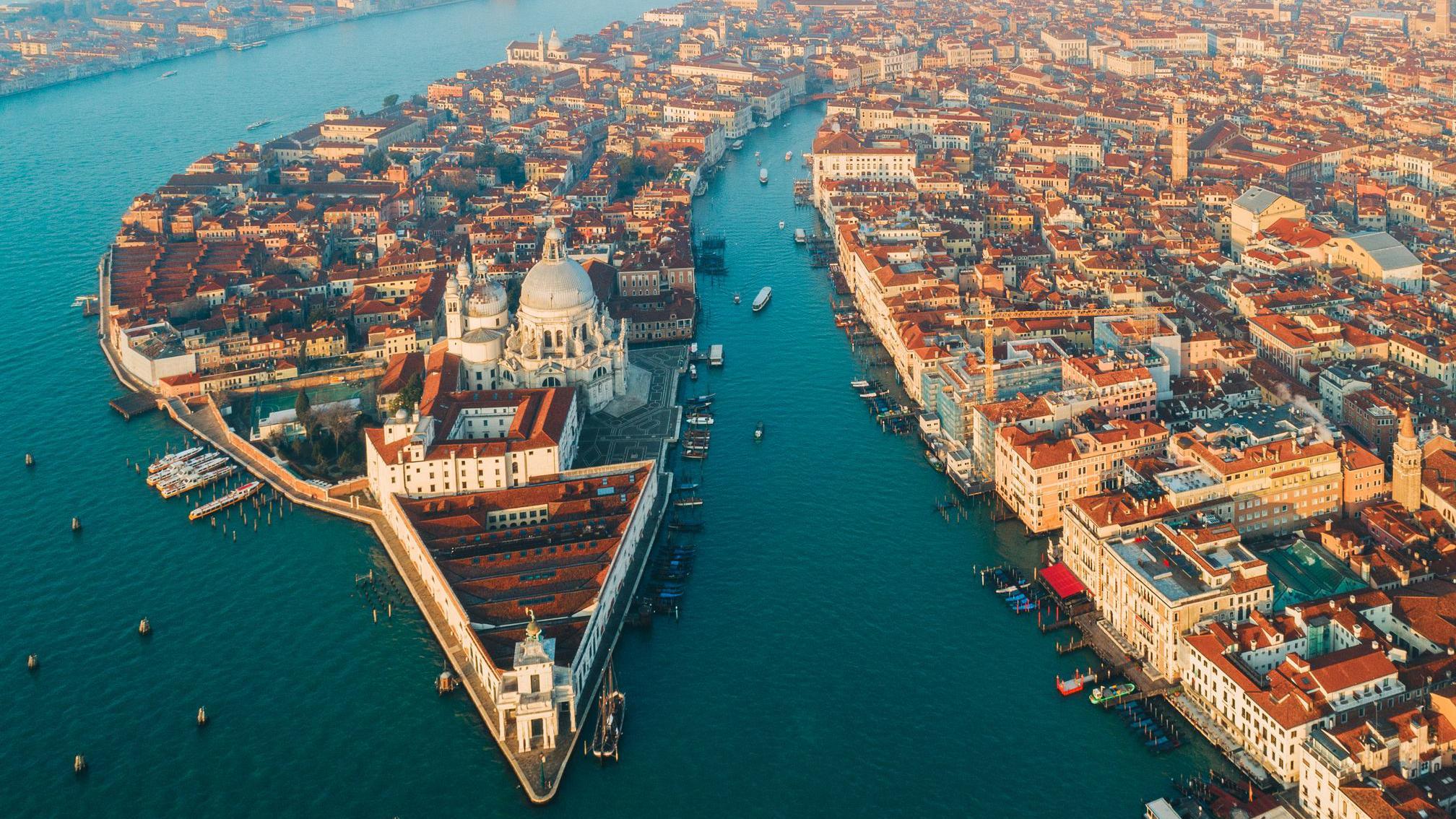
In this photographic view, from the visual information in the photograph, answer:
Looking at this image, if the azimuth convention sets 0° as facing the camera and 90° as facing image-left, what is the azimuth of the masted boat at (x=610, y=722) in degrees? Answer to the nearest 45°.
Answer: approximately 180°

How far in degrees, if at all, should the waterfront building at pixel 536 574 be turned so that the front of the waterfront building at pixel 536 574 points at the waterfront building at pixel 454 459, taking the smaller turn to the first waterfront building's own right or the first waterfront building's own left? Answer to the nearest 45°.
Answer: approximately 180°

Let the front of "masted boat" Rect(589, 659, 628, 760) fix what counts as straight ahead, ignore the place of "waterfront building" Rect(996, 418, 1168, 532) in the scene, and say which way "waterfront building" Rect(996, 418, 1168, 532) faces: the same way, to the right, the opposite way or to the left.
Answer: to the left

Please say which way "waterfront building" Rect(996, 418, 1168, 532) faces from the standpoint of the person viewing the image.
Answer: facing the viewer and to the left of the viewer

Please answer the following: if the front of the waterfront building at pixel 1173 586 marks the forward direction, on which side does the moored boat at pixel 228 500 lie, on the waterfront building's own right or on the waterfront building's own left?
on the waterfront building's own right

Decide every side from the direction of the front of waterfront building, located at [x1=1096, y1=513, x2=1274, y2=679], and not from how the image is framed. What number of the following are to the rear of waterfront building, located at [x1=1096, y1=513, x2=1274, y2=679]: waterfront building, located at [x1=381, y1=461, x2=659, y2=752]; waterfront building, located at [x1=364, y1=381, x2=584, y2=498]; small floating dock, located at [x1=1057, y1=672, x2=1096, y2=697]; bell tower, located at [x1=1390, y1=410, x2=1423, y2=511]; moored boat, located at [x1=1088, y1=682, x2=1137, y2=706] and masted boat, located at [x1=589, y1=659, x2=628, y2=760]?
1

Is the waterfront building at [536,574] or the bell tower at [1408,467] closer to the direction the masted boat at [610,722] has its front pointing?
the waterfront building

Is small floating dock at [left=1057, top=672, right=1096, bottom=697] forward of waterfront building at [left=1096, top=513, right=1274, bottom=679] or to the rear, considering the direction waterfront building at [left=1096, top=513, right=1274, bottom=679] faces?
forward

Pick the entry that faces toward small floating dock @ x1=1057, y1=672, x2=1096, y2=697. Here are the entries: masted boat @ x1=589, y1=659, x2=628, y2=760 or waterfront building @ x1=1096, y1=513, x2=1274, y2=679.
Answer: the waterfront building

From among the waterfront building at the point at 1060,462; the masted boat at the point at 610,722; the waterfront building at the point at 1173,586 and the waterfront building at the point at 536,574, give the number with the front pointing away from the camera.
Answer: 1

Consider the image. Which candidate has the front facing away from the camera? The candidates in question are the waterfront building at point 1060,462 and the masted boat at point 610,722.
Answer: the masted boat
